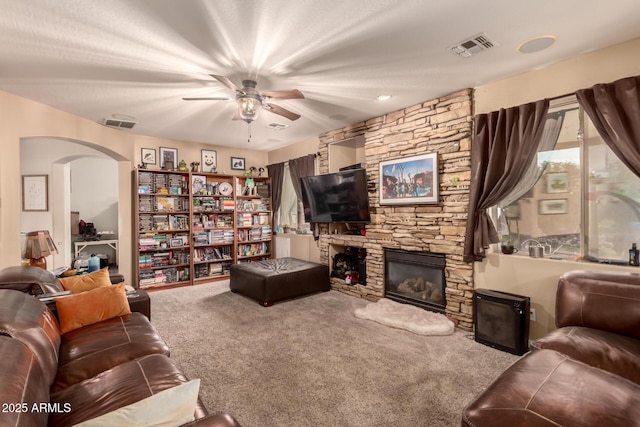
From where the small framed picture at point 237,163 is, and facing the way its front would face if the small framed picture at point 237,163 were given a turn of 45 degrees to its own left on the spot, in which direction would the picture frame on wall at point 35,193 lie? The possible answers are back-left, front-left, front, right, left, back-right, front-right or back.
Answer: back-right

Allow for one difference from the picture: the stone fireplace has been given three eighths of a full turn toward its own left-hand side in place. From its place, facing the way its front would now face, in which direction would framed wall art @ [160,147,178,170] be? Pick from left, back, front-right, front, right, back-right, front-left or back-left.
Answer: back

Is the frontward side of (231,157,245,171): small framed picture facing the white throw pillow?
yes

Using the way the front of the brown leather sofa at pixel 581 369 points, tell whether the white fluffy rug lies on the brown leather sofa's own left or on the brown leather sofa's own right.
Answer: on the brown leather sofa's own right

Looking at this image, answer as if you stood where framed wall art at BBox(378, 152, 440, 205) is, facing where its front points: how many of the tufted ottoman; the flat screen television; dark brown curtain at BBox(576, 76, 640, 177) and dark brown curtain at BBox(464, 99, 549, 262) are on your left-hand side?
2

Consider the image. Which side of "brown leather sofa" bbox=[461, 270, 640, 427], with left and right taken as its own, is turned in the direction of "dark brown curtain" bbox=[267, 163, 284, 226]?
right

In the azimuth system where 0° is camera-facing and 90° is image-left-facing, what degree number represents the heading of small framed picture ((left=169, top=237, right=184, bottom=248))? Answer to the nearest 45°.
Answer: approximately 0°

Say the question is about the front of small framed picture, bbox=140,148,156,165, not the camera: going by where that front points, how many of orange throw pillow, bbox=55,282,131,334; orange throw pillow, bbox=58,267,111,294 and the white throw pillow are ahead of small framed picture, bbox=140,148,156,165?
3

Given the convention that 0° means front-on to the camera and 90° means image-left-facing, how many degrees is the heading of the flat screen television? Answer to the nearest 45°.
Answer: approximately 45°

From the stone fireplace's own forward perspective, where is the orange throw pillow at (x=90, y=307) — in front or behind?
in front

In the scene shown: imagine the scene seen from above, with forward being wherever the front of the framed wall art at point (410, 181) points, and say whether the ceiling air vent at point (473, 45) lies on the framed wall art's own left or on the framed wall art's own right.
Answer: on the framed wall art's own left

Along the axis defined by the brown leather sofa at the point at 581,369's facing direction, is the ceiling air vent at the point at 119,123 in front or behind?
in front

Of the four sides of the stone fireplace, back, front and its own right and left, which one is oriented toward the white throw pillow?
front

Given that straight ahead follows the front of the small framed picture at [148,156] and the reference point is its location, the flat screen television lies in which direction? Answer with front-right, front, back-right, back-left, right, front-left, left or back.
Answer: front-left

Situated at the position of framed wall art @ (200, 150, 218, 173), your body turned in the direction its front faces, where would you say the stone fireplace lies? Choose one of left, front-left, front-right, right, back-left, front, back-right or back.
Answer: front-left

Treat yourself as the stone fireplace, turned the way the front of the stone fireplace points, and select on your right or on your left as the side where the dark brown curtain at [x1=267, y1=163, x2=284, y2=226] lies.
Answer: on your right

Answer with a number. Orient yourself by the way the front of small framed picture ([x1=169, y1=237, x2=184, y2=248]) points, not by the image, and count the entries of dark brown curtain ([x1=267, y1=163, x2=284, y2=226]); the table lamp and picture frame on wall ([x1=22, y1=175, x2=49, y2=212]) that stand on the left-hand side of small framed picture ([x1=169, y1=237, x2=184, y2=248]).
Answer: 1

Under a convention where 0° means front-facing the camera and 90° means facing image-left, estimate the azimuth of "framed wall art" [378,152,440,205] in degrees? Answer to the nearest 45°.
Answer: approximately 45°
